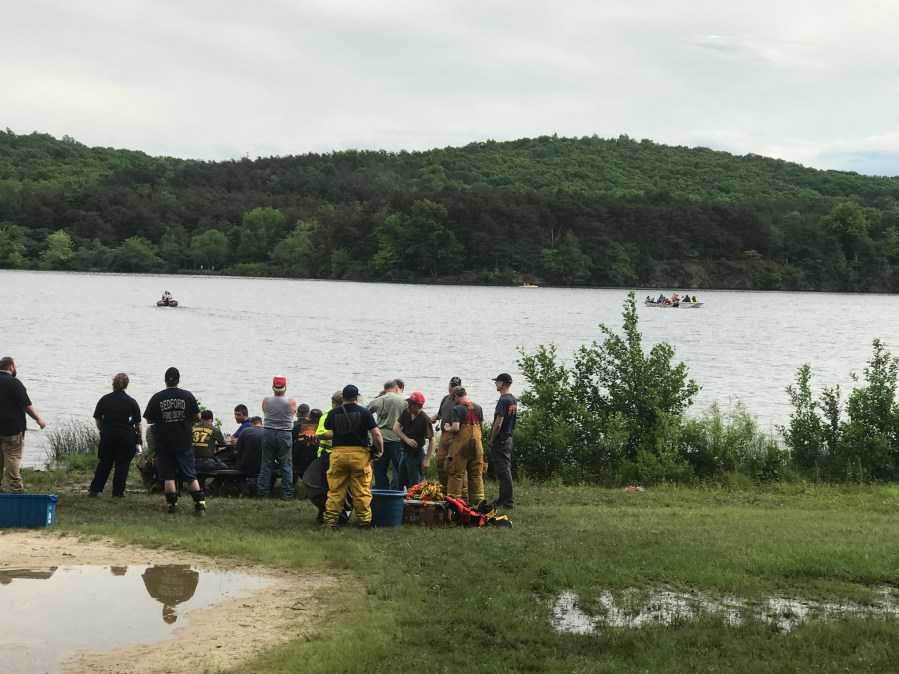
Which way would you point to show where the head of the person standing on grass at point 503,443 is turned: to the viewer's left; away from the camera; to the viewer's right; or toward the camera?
to the viewer's left

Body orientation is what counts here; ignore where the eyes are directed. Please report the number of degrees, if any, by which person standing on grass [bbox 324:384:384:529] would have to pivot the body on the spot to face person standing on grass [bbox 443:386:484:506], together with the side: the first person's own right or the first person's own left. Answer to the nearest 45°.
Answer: approximately 45° to the first person's own right

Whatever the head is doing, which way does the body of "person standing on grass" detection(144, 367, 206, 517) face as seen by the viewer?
away from the camera

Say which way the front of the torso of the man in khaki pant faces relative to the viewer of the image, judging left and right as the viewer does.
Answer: facing away from the viewer and to the right of the viewer

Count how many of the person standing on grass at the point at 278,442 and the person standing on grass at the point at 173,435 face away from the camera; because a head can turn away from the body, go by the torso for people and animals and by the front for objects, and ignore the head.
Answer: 2

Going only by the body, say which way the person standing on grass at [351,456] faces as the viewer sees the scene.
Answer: away from the camera

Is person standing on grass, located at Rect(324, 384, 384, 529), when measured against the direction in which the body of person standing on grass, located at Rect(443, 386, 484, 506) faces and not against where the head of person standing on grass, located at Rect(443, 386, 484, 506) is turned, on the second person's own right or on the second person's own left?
on the second person's own left

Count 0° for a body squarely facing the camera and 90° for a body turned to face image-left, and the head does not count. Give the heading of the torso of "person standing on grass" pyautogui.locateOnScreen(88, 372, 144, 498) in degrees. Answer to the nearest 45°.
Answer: approximately 180°

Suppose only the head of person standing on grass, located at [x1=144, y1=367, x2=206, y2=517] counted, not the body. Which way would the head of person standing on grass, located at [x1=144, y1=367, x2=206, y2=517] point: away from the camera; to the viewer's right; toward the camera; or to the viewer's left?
away from the camera

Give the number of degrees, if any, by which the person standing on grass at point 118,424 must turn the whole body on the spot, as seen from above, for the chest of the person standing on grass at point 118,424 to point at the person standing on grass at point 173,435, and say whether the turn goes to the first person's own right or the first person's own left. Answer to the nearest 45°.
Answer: approximately 135° to the first person's own right

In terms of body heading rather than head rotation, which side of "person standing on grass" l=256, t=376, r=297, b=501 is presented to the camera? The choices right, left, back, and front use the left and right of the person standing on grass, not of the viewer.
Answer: back
